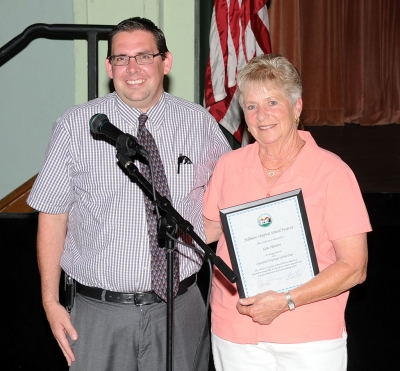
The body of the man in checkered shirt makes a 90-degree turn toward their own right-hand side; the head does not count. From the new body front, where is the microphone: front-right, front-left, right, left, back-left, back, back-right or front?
left

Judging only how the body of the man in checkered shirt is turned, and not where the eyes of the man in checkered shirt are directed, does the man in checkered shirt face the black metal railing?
no

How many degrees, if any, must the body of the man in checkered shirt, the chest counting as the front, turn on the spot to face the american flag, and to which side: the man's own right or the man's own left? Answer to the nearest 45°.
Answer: approximately 180°

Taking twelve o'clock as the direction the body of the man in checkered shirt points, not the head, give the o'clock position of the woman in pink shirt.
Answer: The woman in pink shirt is roughly at 10 o'clock from the man in checkered shirt.

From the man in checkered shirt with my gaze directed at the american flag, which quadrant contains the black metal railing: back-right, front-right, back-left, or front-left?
front-left

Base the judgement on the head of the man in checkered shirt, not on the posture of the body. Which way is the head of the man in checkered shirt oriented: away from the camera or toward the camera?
toward the camera

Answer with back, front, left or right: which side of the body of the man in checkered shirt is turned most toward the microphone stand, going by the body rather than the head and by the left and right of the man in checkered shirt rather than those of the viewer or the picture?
front

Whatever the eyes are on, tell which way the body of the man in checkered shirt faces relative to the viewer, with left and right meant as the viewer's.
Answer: facing the viewer

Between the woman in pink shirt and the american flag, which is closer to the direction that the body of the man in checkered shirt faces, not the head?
the woman in pink shirt
